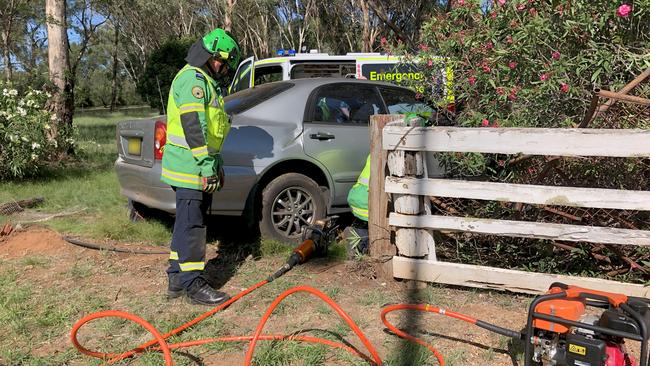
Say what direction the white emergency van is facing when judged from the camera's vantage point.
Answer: facing to the left of the viewer

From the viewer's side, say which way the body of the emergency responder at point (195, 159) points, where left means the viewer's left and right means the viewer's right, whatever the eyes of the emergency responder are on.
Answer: facing to the right of the viewer

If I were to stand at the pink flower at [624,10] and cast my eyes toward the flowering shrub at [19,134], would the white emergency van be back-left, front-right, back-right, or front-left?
front-right

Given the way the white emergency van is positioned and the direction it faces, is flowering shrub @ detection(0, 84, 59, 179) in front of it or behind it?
in front

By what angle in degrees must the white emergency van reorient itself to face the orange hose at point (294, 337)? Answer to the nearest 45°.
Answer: approximately 90° to its left

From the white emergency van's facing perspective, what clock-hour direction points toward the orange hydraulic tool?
The orange hydraulic tool is roughly at 9 o'clock from the white emergency van.

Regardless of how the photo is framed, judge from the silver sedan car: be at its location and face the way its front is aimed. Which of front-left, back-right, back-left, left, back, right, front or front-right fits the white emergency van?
front-left

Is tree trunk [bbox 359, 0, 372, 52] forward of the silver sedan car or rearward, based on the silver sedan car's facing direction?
forward

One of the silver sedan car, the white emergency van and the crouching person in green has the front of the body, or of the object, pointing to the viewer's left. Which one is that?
the white emergency van
